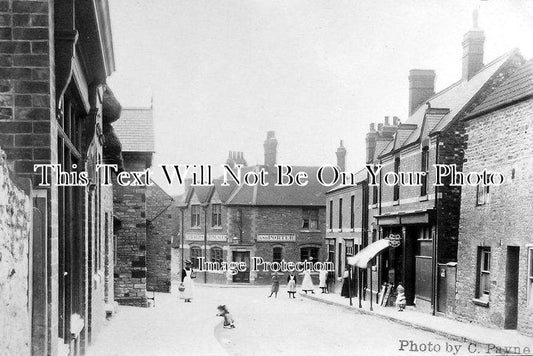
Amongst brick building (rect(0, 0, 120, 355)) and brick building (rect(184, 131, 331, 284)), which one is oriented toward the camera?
brick building (rect(184, 131, 331, 284))

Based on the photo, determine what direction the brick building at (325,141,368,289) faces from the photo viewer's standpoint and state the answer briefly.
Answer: facing the viewer and to the left of the viewer

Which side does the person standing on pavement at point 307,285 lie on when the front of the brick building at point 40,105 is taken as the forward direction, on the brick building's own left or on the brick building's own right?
on the brick building's own left

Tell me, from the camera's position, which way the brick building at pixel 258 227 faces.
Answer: facing the viewer

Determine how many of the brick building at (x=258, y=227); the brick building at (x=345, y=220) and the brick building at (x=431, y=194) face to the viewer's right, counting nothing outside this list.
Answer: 0

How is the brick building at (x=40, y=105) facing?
to the viewer's right

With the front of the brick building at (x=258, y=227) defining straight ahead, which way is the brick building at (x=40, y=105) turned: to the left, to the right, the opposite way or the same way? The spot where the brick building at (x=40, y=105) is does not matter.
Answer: to the left

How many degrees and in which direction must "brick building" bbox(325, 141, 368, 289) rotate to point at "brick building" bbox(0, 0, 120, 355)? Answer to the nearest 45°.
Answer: approximately 45° to its left

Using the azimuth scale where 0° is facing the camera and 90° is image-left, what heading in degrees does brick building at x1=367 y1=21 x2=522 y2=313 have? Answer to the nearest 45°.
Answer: approximately 45°

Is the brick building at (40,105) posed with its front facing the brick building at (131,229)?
no

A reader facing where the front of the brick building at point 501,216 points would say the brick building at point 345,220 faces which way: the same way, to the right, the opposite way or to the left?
the same way
